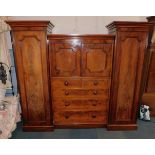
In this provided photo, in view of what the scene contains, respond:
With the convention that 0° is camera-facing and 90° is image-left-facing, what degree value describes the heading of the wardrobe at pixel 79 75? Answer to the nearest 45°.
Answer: approximately 0°

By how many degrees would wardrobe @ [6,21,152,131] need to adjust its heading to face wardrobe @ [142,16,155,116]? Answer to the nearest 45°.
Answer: approximately 90° to its left
